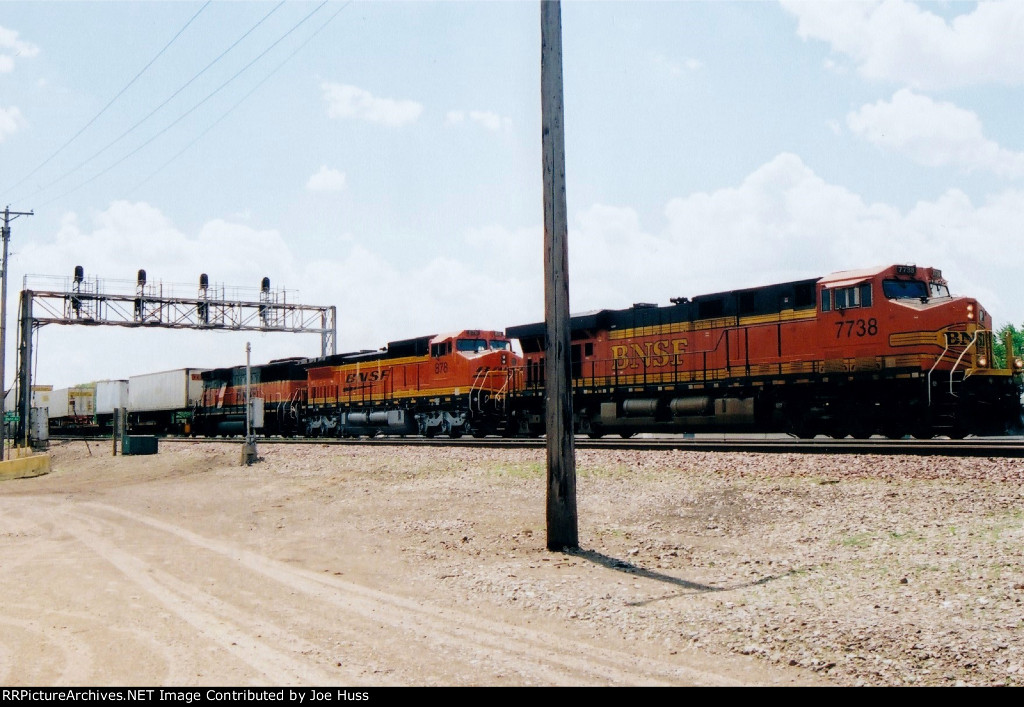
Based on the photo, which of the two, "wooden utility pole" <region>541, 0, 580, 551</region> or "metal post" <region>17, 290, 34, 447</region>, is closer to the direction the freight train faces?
the wooden utility pole

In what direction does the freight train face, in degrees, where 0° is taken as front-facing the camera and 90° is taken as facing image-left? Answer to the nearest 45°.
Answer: approximately 315°

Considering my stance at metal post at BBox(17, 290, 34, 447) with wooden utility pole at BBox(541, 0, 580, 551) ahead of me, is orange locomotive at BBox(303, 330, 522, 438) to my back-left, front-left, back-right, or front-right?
front-left

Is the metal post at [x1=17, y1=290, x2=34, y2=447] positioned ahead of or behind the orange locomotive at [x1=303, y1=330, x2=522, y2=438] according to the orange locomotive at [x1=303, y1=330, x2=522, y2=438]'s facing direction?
behind

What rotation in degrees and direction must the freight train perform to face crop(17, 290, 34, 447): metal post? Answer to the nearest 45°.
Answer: approximately 180°

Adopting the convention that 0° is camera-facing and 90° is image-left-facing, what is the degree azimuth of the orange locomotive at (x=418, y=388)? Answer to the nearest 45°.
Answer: approximately 315°

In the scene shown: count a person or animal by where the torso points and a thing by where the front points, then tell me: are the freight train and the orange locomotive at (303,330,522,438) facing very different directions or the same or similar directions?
same or similar directions

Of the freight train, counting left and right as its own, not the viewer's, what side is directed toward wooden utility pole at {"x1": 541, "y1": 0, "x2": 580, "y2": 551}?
right

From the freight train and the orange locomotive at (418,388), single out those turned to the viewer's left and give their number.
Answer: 0
